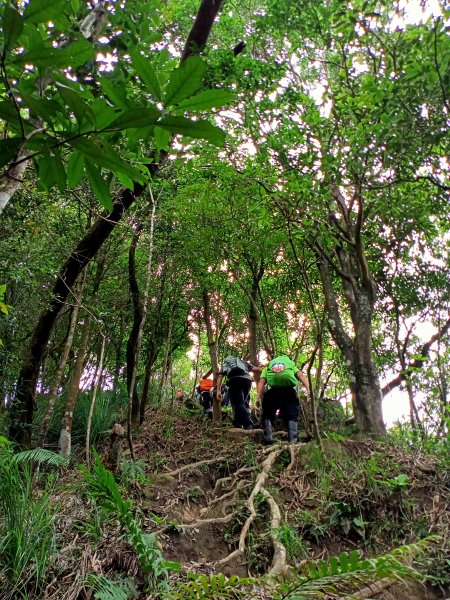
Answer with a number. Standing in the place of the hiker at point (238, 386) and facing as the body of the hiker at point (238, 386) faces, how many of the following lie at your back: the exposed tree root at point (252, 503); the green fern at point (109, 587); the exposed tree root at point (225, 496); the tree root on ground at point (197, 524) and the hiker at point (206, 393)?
4

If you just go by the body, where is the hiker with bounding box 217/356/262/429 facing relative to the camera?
away from the camera

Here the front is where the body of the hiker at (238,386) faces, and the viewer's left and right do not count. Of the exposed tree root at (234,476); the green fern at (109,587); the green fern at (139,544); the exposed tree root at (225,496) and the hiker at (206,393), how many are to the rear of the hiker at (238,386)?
4

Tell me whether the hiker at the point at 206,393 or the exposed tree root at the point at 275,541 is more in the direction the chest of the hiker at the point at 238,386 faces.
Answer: the hiker

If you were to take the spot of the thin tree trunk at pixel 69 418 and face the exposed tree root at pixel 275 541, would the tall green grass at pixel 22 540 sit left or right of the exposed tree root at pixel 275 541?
right

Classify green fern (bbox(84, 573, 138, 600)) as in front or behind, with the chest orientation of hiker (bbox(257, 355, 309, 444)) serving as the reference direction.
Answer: behind

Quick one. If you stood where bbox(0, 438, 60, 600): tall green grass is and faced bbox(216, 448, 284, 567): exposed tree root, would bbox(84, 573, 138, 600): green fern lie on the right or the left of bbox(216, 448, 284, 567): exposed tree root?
right

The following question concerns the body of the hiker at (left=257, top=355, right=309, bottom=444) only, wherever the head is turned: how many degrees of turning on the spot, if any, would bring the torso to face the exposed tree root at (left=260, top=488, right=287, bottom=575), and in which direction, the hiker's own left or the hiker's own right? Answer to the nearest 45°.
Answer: approximately 180°

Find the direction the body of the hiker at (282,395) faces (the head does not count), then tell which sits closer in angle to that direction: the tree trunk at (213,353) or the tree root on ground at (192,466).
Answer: the tree trunk

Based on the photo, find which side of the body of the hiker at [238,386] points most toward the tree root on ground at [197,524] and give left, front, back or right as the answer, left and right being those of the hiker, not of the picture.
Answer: back

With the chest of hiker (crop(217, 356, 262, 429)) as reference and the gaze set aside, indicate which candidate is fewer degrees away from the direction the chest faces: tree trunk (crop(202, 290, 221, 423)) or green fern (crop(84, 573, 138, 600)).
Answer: the tree trunk

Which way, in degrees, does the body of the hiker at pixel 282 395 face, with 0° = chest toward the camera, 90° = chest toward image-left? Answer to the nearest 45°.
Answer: approximately 180°

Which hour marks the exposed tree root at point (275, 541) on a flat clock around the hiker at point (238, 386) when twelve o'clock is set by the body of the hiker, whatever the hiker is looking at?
The exposed tree root is roughly at 6 o'clock from the hiker.

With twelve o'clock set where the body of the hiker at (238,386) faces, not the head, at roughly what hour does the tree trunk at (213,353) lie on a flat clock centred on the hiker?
The tree trunk is roughly at 11 o'clock from the hiker.

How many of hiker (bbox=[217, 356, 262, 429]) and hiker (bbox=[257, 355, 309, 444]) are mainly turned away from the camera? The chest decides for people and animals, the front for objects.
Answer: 2
